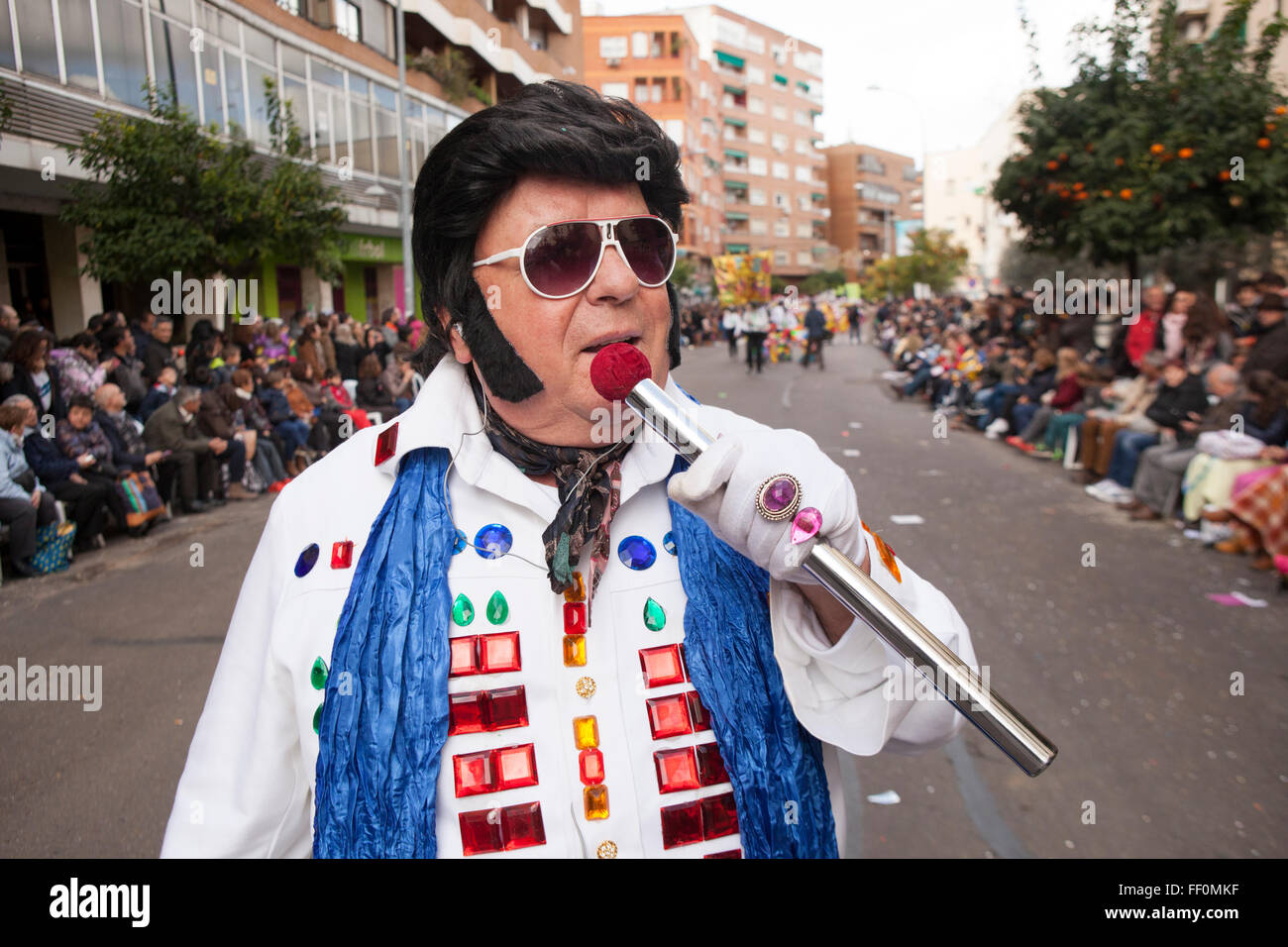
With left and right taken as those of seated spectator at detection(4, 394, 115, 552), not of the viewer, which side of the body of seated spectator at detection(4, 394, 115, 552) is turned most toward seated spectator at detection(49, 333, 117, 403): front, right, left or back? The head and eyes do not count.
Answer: left

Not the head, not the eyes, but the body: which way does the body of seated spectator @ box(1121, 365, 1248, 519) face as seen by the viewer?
to the viewer's left

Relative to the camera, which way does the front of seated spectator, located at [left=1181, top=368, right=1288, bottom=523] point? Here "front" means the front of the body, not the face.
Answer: to the viewer's left

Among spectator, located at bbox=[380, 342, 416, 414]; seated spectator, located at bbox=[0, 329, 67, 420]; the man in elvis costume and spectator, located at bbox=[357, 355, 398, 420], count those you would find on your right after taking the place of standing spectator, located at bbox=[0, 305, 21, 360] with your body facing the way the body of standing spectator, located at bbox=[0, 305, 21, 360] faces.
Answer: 2

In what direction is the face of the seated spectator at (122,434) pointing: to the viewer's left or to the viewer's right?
to the viewer's right

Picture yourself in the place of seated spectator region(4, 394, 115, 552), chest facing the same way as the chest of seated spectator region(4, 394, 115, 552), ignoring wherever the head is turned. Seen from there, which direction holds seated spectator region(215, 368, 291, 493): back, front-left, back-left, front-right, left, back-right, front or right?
front-left

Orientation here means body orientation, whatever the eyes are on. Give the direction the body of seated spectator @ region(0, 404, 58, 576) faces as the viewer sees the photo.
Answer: to the viewer's right

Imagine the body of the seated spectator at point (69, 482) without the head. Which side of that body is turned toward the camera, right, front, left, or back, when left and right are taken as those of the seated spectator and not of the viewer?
right

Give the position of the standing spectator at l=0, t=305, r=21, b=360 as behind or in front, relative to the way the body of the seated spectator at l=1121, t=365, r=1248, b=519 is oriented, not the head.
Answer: in front

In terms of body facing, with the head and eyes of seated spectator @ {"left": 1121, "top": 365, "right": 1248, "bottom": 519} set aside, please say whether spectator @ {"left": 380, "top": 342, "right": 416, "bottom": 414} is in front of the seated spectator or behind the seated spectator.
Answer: in front

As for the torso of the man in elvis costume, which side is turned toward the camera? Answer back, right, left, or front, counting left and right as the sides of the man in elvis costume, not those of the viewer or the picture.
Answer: front

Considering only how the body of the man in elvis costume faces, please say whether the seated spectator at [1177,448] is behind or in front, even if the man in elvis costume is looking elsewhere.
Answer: behind

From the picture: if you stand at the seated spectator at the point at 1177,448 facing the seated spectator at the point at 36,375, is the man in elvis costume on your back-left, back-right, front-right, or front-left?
front-left

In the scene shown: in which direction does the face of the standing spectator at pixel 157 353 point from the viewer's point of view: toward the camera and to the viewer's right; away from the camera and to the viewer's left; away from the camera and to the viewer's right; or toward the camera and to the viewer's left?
toward the camera and to the viewer's right

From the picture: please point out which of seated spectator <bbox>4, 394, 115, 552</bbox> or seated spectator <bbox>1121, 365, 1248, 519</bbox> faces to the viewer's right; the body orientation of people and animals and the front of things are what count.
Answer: seated spectator <bbox>4, 394, 115, 552</bbox>

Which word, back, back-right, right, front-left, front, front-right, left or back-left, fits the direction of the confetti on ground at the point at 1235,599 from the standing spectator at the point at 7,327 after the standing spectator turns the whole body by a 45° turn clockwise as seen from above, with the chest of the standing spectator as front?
front

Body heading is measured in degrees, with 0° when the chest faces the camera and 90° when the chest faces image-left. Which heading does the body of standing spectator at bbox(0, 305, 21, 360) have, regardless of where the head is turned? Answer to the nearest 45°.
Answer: approximately 270°

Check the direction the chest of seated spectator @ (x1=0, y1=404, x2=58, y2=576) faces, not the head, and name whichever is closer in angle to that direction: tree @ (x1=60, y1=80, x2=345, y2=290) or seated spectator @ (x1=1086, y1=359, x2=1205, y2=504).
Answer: the seated spectator
